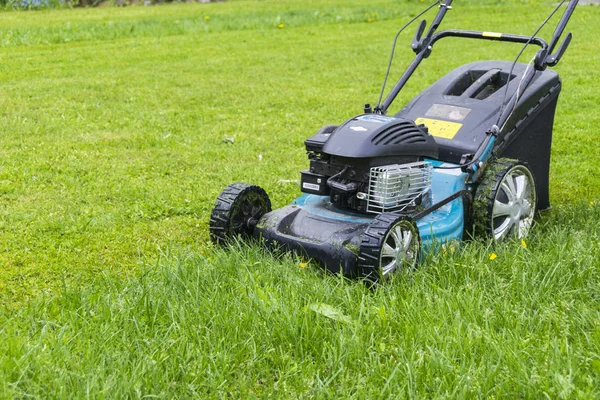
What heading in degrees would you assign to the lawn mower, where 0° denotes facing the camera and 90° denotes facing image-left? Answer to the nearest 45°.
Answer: approximately 45°
